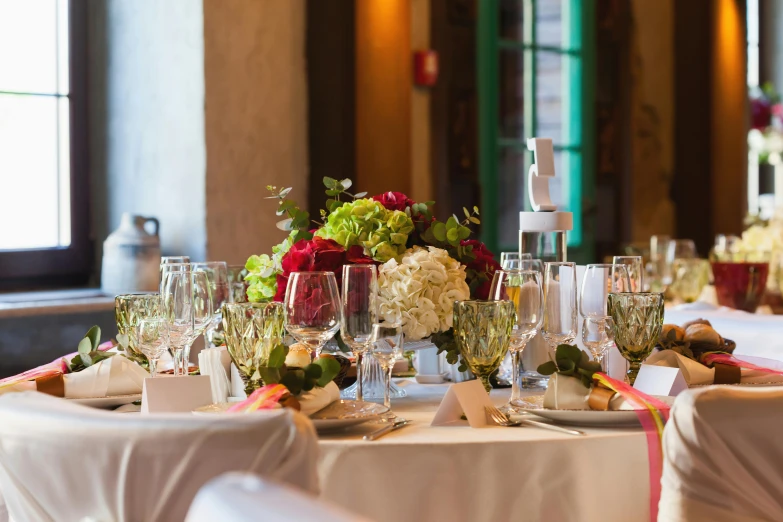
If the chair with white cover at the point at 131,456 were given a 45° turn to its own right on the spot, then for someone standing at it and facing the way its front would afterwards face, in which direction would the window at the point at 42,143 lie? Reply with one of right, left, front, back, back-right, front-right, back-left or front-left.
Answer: front-left

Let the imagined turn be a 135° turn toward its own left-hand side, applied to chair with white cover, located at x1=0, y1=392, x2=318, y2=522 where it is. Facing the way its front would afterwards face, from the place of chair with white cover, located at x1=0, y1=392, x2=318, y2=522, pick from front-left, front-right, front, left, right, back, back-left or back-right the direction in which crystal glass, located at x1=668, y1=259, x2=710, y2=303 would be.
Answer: back

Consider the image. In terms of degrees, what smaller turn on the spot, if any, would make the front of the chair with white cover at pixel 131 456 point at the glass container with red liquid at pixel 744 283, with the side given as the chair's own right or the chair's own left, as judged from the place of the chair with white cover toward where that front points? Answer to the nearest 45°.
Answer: approximately 45° to the chair's own right

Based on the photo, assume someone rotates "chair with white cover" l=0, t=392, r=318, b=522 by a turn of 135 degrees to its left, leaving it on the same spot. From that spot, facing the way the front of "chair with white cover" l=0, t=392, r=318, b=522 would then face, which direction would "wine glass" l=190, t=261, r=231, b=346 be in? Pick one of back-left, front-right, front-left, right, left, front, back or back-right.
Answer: back-right

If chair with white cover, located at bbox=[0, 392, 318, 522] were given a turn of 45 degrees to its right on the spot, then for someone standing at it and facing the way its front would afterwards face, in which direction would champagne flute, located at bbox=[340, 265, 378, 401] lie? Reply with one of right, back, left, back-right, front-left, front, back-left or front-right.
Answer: front

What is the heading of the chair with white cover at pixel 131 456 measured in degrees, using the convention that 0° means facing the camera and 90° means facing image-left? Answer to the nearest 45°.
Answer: approximately 180°

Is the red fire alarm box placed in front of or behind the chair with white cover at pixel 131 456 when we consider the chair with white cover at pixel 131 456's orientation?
in front

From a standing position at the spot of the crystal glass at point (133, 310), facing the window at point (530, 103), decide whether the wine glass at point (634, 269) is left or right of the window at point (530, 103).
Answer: right

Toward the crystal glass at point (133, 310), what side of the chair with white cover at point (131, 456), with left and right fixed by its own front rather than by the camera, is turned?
front

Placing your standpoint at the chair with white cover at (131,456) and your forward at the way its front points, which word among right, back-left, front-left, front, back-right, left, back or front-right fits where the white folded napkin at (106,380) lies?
front

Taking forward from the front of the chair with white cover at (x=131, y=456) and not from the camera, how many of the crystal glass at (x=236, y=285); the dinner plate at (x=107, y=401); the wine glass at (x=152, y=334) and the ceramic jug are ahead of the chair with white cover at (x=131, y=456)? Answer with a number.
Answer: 4

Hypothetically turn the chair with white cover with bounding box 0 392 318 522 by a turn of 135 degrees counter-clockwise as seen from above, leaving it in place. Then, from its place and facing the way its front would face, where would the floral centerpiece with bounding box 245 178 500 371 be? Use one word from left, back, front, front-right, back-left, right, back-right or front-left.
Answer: back

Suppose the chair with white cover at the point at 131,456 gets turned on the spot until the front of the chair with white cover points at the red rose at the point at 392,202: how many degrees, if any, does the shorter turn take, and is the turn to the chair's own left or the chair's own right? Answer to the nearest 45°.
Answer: approximately 45° to the chair's own right
